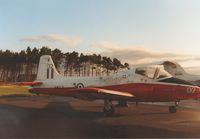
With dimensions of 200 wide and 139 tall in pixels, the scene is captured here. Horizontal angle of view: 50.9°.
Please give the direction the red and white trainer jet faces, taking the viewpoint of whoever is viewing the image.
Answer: facing to the right of the viewer
